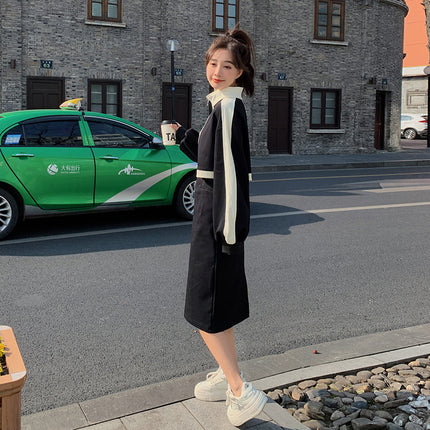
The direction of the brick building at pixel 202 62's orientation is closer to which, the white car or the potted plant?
the potted plant

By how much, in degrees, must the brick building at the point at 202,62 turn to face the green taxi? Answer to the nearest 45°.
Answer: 0° — it already faces it

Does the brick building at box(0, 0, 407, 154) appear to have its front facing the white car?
no

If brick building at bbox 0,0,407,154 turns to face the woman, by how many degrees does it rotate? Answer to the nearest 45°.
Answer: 0° — it already faces them

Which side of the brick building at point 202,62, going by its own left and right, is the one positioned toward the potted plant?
front

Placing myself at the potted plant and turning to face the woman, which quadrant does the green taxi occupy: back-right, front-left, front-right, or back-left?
front-left

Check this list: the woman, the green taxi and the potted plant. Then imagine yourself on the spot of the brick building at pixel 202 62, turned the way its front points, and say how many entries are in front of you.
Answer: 3

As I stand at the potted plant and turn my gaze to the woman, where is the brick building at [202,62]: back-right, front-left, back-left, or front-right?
front-left

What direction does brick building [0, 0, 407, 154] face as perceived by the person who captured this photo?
facing the viewer
